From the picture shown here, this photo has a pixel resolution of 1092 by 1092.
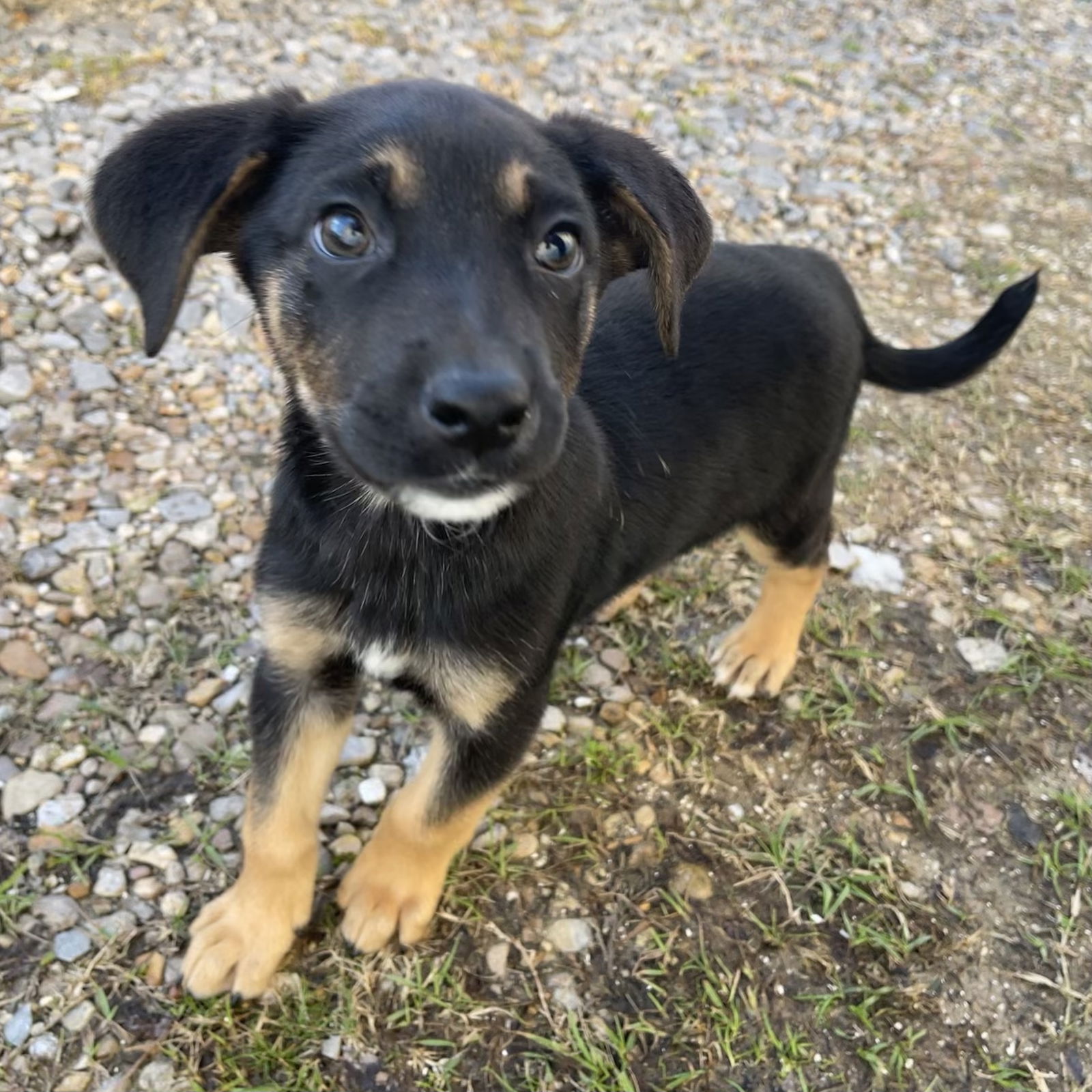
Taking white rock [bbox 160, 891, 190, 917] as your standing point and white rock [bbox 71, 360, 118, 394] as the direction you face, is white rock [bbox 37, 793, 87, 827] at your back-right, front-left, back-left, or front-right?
front-left

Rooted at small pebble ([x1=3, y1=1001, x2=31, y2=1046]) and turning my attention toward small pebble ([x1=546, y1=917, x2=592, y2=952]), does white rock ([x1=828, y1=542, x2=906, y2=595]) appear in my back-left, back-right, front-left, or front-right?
front-left

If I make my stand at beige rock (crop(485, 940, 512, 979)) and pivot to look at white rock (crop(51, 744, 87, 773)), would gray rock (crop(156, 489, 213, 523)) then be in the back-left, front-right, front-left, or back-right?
front-right

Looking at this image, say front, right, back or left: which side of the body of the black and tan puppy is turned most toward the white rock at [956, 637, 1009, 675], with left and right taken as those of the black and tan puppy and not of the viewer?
back

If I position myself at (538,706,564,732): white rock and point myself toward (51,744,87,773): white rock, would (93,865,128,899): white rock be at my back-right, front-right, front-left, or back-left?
front-left

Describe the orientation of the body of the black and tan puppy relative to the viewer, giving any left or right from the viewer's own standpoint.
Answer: facing the viewer and to the left of the viewer

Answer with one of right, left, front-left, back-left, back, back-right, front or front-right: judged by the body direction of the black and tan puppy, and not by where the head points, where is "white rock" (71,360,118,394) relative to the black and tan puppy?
right
